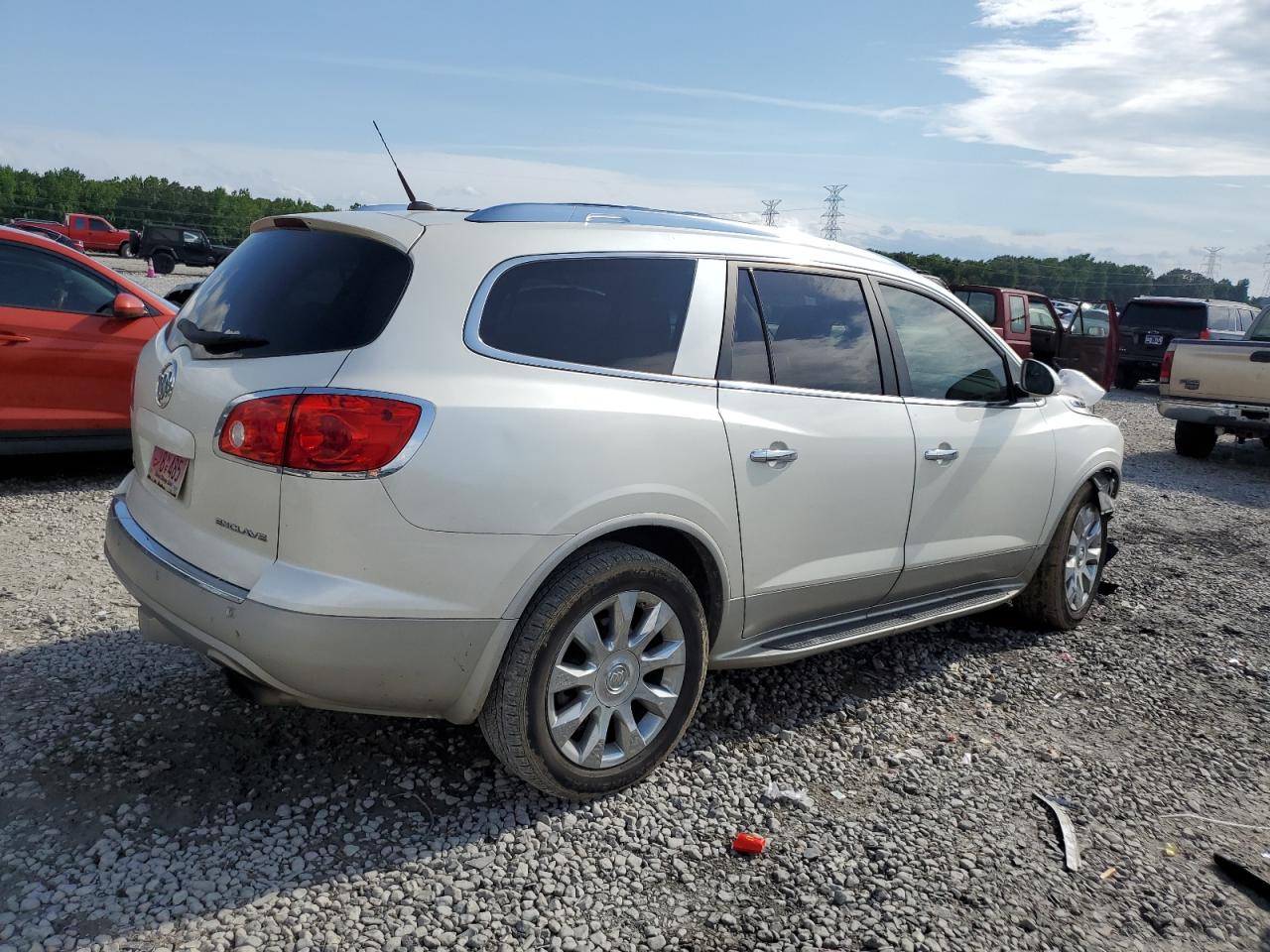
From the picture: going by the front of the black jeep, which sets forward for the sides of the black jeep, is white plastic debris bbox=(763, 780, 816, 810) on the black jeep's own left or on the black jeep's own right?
on the black jeep's own right

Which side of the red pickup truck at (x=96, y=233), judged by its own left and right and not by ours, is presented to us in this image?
right

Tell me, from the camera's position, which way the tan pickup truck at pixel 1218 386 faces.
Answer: facing away from the viewer and to the right of the viewer

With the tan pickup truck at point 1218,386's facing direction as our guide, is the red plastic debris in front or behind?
behind

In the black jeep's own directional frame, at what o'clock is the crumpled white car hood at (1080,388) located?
The crumpled white car hood is roughly at 3 o'clock from the black jeep.

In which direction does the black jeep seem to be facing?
to the viewer's right

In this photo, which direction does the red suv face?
to the viewer's right

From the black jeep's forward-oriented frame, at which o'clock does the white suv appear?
The white suv is roughly at 3 o'clock from the black jeep.

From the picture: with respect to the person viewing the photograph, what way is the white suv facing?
facing away from the viewer and to the right of the viewer
